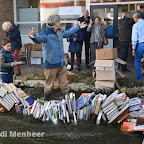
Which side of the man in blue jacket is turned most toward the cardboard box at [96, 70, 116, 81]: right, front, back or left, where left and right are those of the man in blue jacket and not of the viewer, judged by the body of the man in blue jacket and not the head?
left

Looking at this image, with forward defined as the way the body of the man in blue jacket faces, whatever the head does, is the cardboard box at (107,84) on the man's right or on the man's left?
on the man's left
